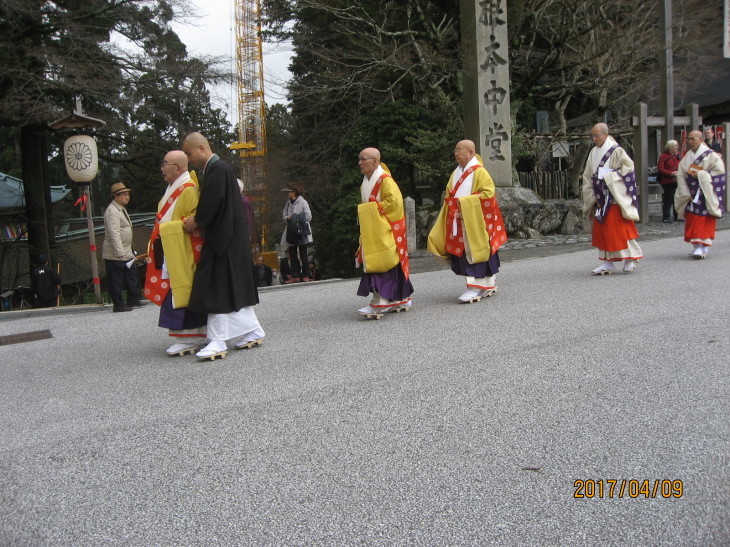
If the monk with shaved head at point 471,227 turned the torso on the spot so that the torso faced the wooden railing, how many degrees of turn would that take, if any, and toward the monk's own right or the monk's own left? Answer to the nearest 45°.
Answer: approximately 135° to the monk's own right

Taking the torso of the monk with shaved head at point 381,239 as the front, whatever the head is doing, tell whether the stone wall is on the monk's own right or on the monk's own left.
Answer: on the monk's own right

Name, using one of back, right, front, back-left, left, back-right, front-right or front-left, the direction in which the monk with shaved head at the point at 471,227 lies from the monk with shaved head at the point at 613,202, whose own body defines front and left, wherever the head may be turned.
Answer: front

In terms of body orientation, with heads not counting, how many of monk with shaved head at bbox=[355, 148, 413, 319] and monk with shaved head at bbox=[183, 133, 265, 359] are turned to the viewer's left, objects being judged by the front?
2

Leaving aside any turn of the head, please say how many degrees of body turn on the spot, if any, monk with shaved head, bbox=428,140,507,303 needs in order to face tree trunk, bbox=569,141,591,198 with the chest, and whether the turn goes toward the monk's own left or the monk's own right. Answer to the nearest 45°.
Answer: approximately 135° to the monk's own right

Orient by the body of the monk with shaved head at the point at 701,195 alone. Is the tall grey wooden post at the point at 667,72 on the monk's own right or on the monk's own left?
on the monk's own right

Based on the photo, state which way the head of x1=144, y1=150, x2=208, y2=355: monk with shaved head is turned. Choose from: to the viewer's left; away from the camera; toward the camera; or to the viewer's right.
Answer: to the viewer's left

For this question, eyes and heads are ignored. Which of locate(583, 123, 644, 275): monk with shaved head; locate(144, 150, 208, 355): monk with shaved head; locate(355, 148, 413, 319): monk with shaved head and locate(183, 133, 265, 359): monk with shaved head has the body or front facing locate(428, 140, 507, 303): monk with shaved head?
locate(583, 123, 644, 275): monk with shaved head

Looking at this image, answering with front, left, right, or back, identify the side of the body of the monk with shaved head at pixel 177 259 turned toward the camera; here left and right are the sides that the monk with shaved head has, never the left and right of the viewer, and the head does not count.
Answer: left

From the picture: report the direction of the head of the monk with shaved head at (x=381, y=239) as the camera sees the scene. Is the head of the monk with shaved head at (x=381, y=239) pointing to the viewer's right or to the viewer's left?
to the viewer's left

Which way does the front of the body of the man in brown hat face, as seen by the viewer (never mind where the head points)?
to the viewer's right

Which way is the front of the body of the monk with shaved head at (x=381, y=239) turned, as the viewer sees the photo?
to the viewer's left

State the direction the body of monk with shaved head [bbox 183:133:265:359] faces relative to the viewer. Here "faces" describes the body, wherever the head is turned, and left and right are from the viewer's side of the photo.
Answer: facing to the left of the viewer

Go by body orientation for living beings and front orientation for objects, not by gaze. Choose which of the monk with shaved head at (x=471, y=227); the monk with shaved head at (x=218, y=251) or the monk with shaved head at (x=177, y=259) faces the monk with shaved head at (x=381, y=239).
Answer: the monk with shaved head at (x=471, y=227)

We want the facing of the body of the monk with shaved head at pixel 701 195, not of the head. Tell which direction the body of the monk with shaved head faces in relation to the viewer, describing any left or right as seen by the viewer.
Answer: facing the viewer and to the left of the viewer

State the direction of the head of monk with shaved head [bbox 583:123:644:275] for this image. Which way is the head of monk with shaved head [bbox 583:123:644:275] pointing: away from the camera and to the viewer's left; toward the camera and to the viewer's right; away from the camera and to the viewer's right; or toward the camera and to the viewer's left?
toward the camera and to the viewer's left

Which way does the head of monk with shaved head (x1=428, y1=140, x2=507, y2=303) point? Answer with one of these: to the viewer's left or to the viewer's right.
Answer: to the viewer's left

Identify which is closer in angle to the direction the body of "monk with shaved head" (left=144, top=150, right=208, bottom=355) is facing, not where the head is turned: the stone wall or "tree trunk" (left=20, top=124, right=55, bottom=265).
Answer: the tree trunk
